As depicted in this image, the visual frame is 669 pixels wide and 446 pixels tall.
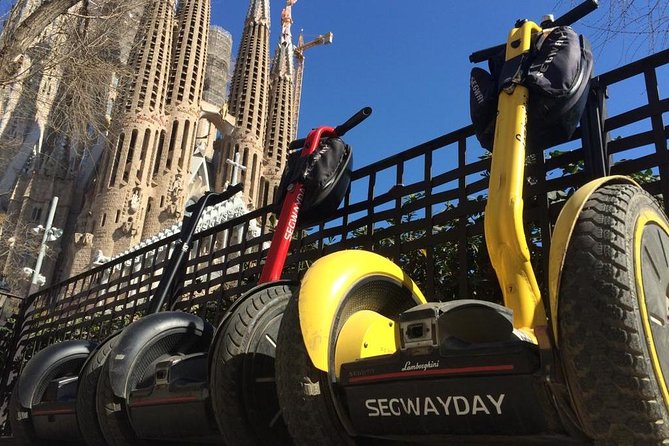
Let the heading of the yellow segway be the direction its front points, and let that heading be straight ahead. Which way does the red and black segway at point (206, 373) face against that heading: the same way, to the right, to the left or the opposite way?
the same way

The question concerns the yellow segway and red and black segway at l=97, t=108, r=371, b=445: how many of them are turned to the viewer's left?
0
